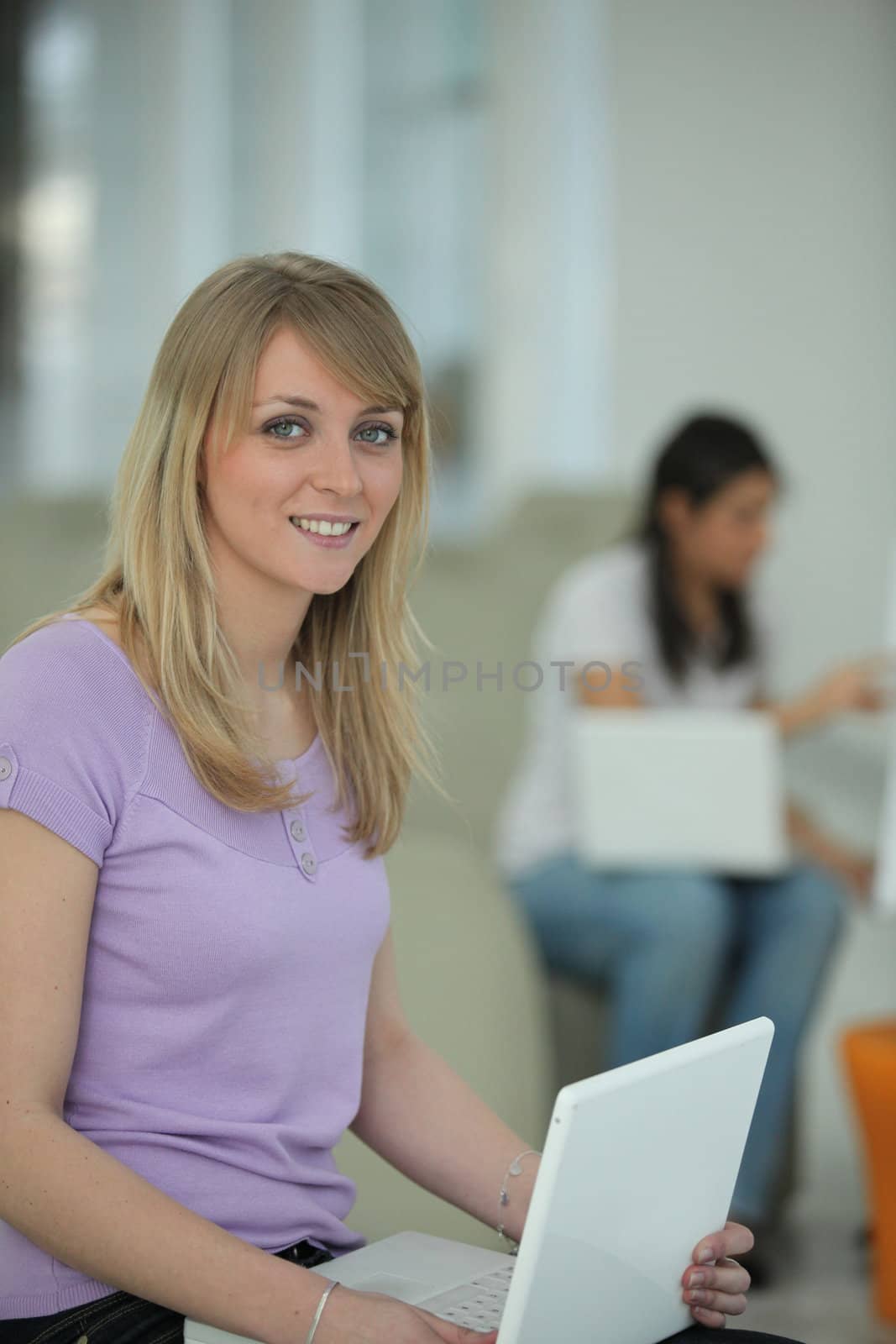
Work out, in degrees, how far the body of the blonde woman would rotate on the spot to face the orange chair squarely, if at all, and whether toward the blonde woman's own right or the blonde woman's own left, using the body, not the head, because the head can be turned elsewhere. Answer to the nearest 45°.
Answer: approximately 90° to the blonde woman's own left

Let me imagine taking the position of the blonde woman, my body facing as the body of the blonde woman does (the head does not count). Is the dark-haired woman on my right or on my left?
on my left

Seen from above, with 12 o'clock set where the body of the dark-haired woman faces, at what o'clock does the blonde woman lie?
The blonde woman is roughly at 2 o'clock from the dark-haired woman.

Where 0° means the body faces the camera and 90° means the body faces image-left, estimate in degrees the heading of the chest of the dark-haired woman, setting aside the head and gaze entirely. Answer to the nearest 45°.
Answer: approximately 315°

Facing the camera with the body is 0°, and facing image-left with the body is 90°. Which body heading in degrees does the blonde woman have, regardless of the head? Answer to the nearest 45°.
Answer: approximately 315°

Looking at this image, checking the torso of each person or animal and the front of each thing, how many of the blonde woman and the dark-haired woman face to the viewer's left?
0
